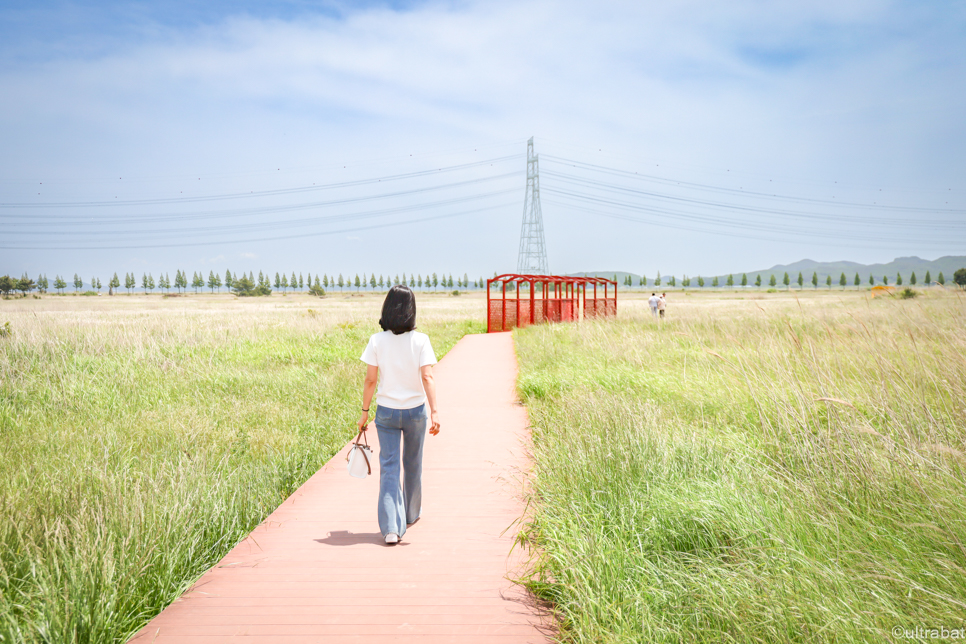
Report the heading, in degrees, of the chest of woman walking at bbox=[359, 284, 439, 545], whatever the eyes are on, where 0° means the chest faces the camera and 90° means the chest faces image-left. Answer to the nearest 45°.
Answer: approximately 180°
